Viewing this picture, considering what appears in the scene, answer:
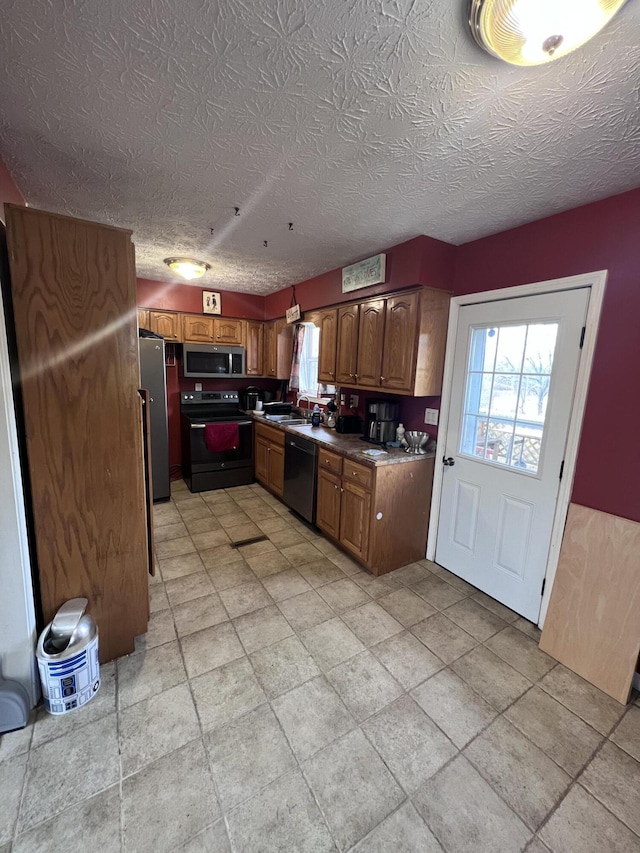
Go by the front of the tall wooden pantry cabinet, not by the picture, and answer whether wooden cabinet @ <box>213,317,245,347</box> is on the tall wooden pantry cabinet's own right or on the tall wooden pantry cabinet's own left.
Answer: on the tall wooden pantry cabinet's own left

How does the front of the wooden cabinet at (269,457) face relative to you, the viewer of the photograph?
facing the viewer and to the left of the viewer

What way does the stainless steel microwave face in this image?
toward the camera

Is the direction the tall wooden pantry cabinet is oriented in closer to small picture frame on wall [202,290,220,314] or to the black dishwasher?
the black dishwasher

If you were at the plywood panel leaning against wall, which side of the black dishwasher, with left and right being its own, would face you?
left

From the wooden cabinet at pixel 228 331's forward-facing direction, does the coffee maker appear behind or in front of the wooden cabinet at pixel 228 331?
in front

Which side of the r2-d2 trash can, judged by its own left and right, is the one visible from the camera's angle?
front

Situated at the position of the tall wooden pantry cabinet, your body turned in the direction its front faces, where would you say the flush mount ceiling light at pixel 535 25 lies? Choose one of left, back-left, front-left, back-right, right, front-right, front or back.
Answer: front-right

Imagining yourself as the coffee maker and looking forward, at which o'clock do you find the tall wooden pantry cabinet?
The tall wooden pantry cabinet is roughly at 12 o'clock from the coffee maker.

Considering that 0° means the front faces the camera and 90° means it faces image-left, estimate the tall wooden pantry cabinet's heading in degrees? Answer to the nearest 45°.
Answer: approximately 270°

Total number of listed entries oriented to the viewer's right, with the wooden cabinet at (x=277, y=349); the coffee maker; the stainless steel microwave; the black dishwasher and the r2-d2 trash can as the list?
0

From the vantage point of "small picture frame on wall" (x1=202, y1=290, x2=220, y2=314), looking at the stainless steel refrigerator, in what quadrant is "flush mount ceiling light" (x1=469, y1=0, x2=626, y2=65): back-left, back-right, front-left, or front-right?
front-left

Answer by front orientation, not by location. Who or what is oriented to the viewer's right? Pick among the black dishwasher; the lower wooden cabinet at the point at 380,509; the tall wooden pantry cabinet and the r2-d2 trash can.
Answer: the tall wooden pantry cabinet

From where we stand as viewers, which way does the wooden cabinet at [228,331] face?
facing the viewer

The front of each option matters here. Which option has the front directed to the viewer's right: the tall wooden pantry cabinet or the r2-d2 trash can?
the tall wooden pantry cabinet

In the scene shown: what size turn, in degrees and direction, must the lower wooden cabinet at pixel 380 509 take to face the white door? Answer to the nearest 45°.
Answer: approximately 135° to its left
